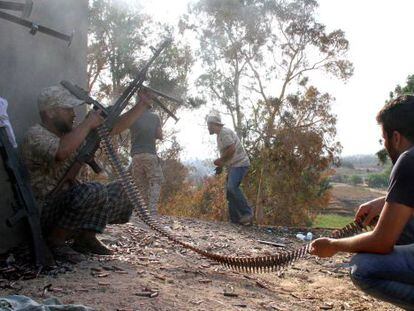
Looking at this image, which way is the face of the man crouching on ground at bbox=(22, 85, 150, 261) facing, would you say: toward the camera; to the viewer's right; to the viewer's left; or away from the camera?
to the viewer's right

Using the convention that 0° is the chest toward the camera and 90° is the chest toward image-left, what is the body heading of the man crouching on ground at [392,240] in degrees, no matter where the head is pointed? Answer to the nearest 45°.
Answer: approximately 90°

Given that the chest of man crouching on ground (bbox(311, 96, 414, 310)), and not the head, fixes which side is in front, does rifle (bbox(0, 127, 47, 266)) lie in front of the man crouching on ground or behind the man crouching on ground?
in front

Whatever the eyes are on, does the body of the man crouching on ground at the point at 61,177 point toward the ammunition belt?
yes

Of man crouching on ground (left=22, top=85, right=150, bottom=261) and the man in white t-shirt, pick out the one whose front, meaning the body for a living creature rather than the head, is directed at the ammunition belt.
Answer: the man crouching on ground

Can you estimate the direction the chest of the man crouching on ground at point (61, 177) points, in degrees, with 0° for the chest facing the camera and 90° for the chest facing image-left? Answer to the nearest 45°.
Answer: approximately 270°

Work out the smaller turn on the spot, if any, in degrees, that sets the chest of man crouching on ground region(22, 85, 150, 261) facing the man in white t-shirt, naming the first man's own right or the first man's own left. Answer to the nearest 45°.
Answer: approximately 45° to the first man's own left

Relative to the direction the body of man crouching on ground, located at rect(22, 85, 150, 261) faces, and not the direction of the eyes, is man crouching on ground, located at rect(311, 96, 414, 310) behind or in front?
in front

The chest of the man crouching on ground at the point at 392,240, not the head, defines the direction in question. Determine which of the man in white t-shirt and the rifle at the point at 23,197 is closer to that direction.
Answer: the rifle
